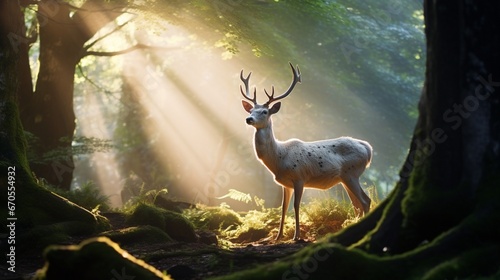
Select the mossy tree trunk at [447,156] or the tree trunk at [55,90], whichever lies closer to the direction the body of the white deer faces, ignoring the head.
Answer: the tree trunk

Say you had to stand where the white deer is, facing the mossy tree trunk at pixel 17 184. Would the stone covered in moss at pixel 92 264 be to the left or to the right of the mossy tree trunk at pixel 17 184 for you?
left

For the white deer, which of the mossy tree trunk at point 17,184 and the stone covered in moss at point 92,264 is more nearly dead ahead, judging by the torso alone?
the mossy tree trunk

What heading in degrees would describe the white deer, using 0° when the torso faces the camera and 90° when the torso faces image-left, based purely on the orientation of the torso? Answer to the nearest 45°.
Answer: approximately 90°

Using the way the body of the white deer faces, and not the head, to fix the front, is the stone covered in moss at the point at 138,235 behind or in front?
in front

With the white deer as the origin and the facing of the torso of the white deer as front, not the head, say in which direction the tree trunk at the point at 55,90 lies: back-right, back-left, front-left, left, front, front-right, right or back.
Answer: front-right

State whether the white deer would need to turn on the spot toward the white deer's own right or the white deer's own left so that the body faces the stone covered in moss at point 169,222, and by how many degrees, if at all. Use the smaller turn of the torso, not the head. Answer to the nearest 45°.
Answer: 0° — it already faces it

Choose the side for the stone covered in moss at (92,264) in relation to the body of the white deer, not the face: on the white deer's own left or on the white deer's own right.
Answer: on the white deer's own left

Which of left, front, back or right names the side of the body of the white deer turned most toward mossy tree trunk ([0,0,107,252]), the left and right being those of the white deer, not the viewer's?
front
